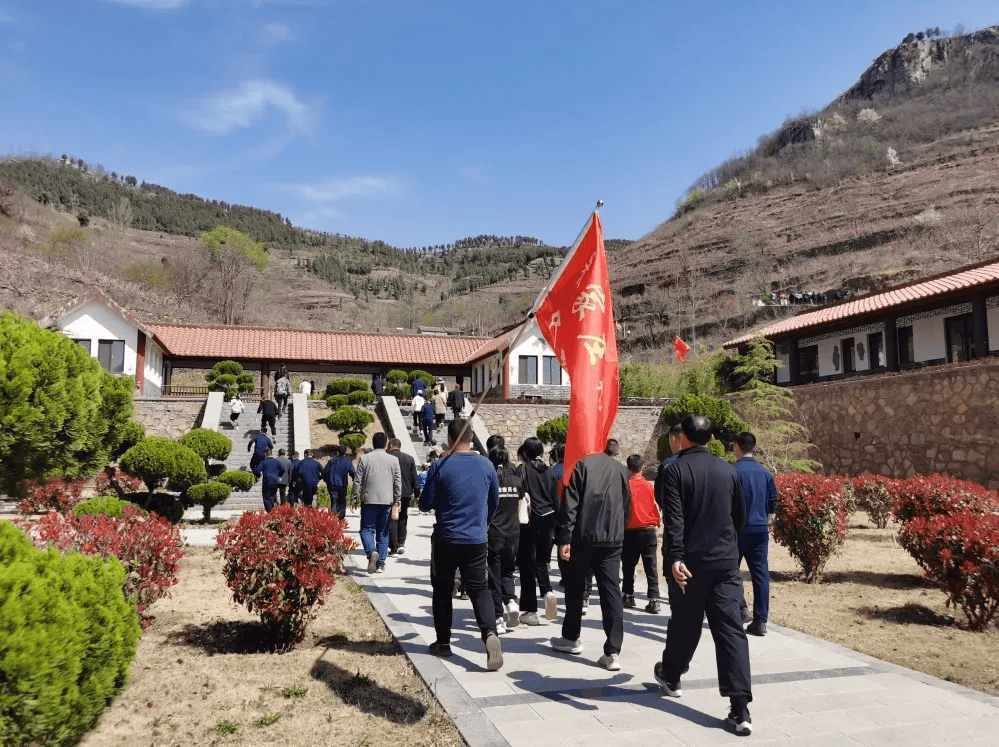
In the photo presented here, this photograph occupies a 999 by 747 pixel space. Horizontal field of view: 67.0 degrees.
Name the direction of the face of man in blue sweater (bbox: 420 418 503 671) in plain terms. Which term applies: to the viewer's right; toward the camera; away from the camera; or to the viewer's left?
away from the camera

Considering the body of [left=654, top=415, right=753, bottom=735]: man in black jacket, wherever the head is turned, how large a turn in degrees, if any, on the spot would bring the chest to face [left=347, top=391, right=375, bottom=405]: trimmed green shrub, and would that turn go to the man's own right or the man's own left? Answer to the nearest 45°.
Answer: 0° — they already face it

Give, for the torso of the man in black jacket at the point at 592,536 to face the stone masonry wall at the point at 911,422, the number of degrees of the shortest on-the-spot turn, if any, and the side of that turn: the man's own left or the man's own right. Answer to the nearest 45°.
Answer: approximately 90° to the man's own right

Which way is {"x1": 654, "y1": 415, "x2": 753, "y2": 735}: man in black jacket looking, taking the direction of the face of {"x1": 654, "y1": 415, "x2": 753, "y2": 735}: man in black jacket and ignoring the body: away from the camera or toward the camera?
away from the camera

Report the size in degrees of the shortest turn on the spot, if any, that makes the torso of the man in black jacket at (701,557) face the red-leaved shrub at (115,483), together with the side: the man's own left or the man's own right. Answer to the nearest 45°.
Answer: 0° — they already face it

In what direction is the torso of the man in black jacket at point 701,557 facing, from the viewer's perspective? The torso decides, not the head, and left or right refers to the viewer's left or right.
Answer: facing away from the viewer and to the left of the viewer
